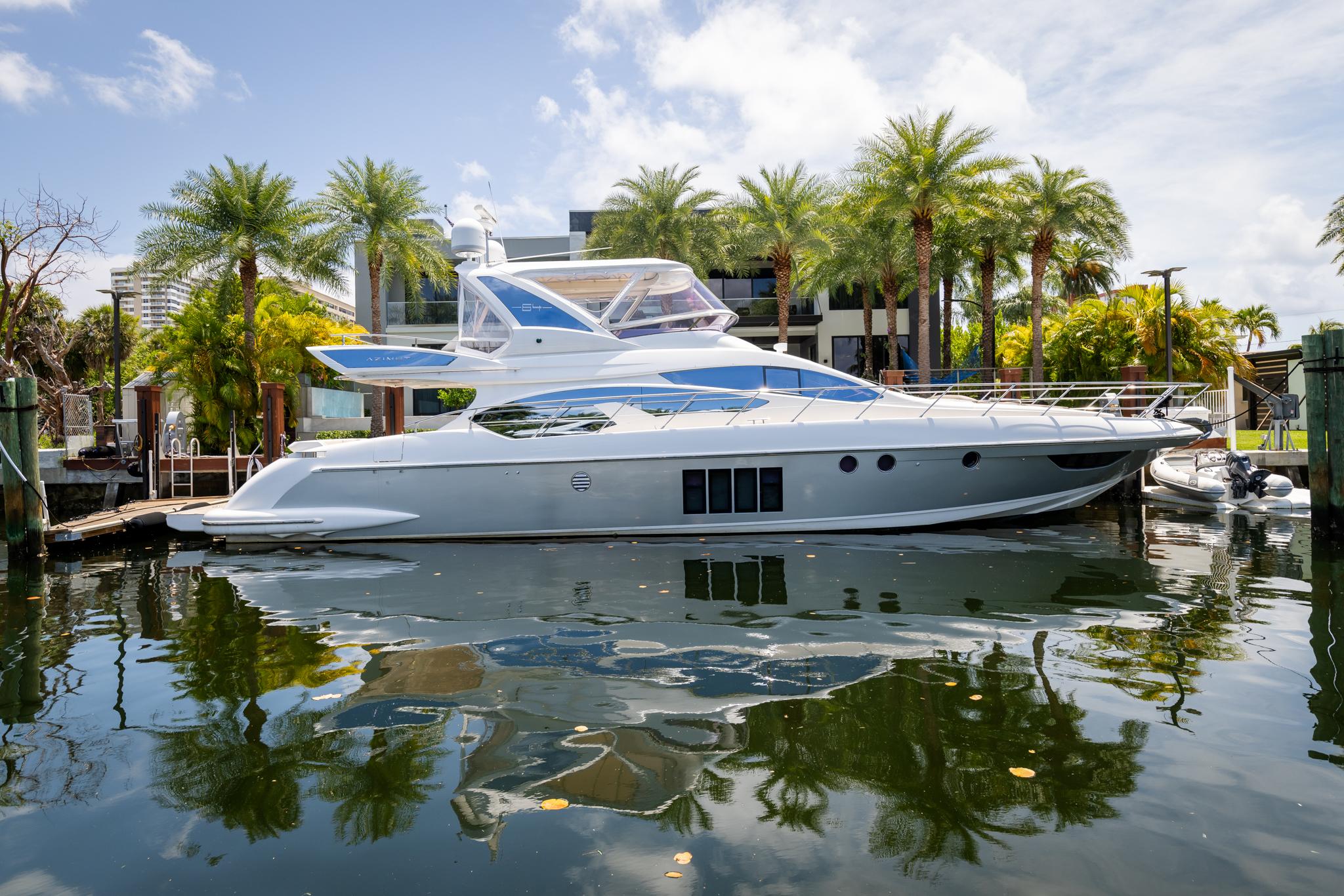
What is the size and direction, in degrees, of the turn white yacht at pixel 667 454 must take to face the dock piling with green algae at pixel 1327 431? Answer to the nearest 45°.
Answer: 0° — it already faces it

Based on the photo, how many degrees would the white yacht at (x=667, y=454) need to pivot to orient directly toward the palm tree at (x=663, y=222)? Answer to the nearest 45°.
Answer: approximately 90° to its left

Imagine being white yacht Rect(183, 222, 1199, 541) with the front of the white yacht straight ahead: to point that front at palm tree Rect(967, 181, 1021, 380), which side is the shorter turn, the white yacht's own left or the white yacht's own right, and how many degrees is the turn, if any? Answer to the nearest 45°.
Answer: approximately 45° to the white yacht's own left

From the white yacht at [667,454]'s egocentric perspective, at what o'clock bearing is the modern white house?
The modern white house is roughly at 9 o'clock from the white yacht.

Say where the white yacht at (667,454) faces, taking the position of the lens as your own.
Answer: facing to the right of the viewer

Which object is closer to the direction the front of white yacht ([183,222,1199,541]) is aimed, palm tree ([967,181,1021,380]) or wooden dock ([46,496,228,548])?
the palm tree

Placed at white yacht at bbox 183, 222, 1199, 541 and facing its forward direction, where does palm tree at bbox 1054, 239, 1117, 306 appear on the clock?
The palm tree is roughly at 10 o'clock from the white yacht.

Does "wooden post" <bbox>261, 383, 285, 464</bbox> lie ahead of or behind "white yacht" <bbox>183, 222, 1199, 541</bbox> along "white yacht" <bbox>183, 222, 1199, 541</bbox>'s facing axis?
behind

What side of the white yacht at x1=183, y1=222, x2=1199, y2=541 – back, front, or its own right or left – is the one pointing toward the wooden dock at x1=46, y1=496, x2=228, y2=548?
back

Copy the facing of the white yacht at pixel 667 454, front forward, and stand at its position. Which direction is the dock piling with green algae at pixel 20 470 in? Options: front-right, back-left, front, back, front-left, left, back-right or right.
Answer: back

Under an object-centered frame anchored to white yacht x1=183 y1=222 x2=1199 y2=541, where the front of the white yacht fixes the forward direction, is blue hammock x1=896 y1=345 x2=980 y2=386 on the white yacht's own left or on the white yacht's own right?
on the white yacht's own left

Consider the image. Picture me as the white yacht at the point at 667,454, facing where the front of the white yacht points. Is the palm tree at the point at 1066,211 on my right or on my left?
on my left

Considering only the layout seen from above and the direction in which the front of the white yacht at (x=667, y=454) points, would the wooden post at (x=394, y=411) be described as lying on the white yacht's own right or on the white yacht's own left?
on the white yacht's own left
